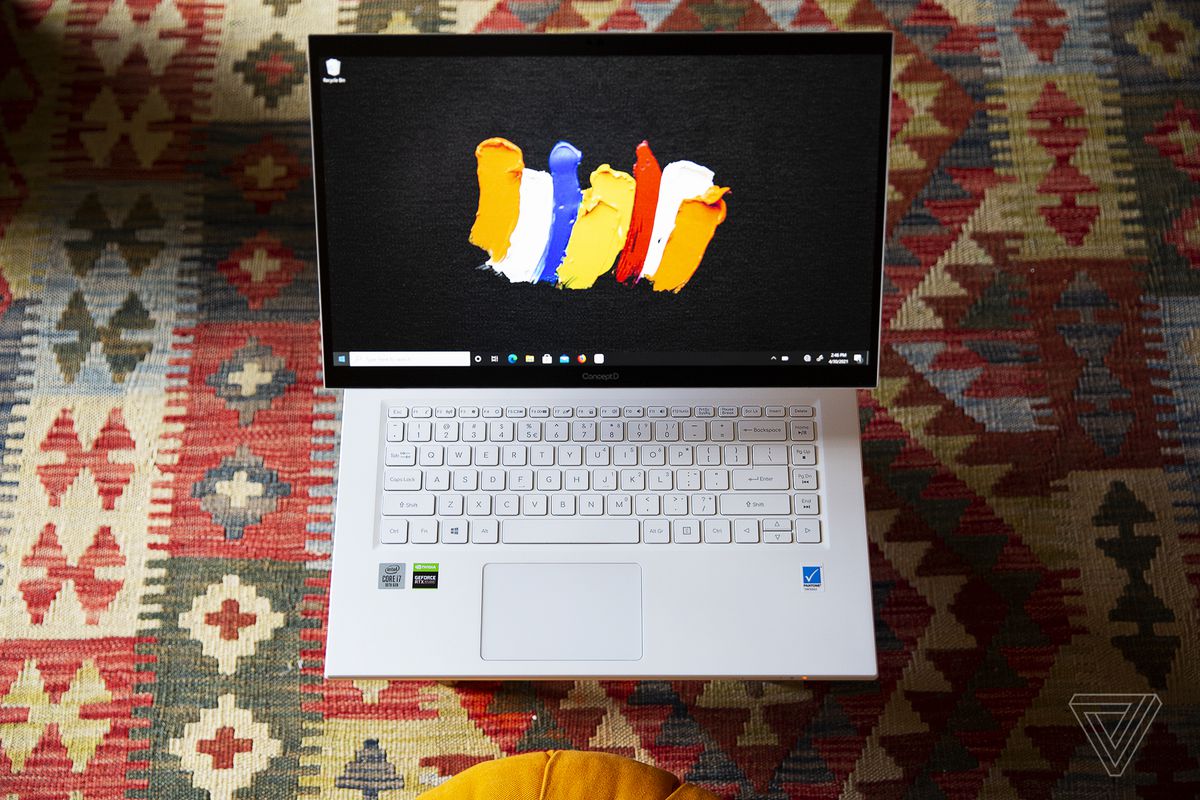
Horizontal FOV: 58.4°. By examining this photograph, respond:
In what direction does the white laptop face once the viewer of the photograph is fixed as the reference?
facing the viewer
